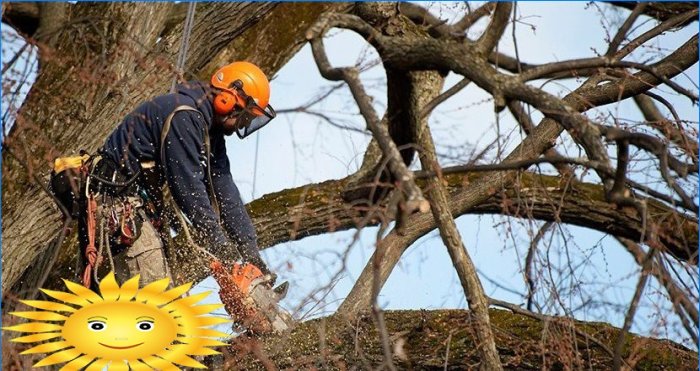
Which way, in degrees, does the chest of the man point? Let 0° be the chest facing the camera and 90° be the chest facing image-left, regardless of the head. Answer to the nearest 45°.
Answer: approximately 270°

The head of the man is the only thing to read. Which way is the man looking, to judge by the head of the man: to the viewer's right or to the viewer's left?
to the viewer's right
